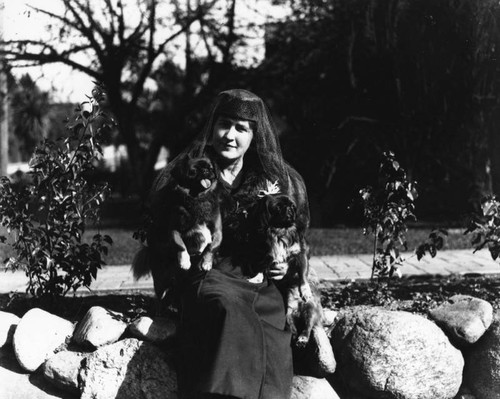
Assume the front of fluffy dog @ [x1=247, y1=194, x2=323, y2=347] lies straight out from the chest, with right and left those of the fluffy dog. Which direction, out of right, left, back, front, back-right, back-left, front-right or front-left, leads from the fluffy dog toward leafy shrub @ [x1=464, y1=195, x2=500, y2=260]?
left

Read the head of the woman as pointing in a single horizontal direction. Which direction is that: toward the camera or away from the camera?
toward the camera

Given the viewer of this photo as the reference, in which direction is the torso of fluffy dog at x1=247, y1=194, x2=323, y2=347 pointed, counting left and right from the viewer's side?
facing the viewer and to the right of the viewer

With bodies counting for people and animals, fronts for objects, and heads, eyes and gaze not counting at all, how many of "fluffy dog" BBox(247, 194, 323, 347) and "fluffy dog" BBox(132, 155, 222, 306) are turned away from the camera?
0

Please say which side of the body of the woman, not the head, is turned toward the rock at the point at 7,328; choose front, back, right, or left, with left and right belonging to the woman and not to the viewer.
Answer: right

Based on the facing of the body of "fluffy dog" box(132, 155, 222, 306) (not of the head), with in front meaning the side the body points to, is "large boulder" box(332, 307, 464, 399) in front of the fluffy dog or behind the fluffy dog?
in front

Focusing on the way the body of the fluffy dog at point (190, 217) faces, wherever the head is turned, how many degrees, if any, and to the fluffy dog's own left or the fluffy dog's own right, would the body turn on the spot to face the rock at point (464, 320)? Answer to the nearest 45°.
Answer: approximately 45° to the fluffy dog's own left

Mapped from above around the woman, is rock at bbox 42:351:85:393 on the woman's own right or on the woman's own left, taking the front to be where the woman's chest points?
on the woman's own right

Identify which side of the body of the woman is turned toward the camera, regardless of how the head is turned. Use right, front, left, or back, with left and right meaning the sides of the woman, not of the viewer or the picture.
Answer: front
